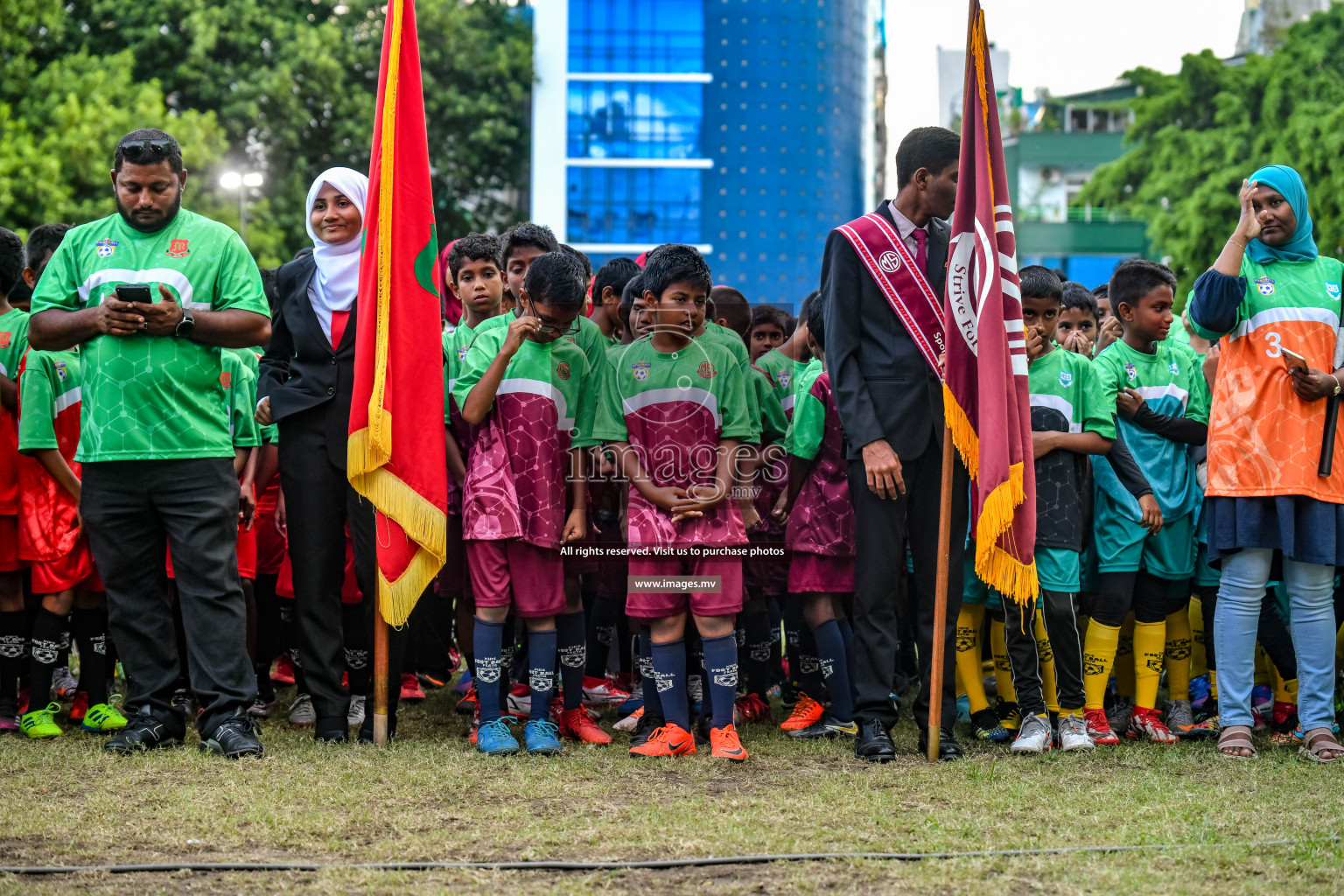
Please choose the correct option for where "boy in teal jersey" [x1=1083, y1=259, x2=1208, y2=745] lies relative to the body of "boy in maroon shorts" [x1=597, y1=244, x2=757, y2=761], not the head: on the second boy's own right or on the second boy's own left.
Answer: on the second boy's own left

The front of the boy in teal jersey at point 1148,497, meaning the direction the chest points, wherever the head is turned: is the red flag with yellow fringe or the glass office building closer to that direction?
the red flag with yellow fringe

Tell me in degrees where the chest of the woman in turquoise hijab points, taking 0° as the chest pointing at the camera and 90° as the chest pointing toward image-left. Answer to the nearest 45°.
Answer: approximately 0°

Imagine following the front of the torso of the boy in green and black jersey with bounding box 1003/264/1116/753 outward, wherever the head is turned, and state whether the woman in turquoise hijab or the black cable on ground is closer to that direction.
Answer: the black cable on ground

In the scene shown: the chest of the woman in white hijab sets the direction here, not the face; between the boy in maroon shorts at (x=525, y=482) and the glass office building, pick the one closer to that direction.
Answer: the boy in maroon shorts

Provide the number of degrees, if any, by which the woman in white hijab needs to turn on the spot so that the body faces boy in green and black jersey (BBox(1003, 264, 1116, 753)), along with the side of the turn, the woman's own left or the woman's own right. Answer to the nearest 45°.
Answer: approximately 90° to the woman's own left

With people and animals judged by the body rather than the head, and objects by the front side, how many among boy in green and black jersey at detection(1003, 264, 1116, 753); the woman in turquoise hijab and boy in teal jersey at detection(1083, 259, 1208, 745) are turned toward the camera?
3

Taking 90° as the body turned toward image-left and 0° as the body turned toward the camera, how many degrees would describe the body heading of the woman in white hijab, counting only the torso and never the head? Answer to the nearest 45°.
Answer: approximately 0°

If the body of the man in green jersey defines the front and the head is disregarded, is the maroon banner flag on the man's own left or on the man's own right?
on the man's own left

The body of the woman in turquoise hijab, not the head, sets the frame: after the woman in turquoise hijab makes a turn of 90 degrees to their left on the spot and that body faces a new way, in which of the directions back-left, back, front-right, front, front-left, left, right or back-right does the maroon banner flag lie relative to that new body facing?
back-right
